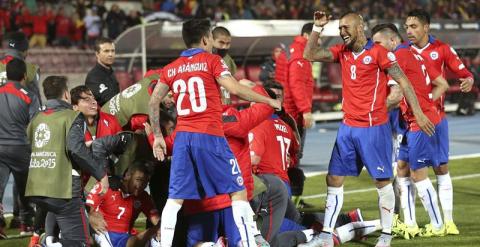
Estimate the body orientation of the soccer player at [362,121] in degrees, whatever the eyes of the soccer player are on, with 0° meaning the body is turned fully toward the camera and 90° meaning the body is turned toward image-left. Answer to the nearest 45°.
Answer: approximately 45°

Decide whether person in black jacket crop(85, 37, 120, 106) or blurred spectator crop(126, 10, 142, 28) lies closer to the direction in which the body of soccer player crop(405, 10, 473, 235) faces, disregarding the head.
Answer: the person in black jacket

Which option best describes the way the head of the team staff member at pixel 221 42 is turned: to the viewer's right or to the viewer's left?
to the viewer's right

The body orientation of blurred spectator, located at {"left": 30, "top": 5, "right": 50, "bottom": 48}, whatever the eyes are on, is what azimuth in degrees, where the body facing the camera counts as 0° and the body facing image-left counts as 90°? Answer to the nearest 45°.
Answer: approximately 0°

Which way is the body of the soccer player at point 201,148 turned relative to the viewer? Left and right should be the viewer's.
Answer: facing away from the viewer and to the right of the viewer

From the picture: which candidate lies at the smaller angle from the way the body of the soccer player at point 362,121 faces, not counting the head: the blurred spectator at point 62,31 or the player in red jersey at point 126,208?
the player in red jersey

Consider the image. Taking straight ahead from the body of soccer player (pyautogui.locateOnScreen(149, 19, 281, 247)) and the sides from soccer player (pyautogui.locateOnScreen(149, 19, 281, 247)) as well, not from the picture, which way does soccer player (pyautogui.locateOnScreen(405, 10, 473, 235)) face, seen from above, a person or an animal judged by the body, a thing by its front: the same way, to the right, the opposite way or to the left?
the opposite way
